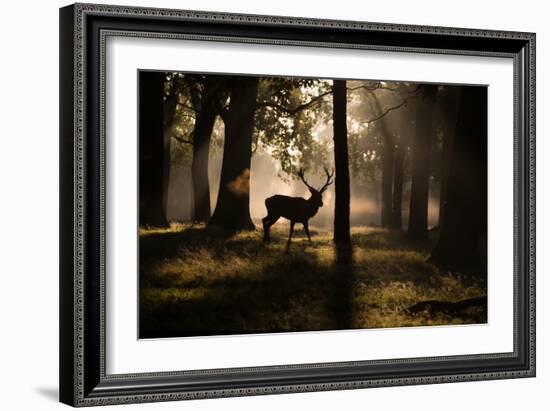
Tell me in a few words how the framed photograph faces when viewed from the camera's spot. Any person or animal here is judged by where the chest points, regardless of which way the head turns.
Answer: facing the viewer and to the right of the viewer
